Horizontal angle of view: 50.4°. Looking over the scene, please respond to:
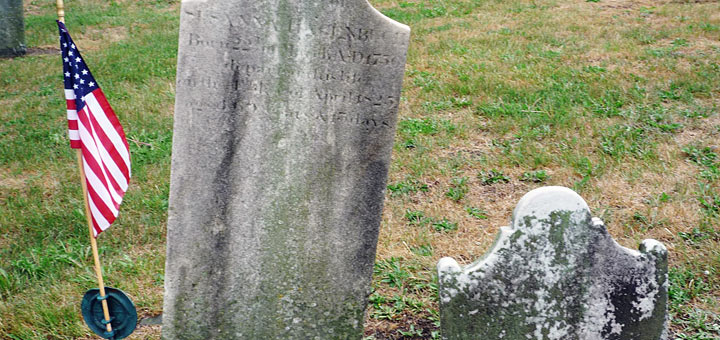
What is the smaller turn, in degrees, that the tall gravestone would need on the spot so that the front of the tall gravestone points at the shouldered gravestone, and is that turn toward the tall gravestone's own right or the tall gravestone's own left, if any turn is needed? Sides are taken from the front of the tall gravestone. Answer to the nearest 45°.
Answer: approximately 45° to the tall gravestone's own left

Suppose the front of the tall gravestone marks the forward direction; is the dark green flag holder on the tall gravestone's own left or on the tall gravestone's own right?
on the tall gravestone's own right

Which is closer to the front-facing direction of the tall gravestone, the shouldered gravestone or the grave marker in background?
the shouldered gravestone

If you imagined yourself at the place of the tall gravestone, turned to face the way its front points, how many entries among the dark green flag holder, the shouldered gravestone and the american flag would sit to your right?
2

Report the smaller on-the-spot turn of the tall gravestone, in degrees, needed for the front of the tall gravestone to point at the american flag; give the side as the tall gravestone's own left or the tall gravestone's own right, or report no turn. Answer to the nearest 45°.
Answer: approximately 90° to the tall gravestone's own right

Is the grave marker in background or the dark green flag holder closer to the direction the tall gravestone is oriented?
the dark green flag holder

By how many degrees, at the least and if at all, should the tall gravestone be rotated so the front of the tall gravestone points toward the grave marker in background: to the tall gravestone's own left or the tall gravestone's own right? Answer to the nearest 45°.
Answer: approximately 135° to the tall gravestone's own right

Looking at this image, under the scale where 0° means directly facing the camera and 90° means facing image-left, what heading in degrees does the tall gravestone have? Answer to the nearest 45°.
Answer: approximately 0°
